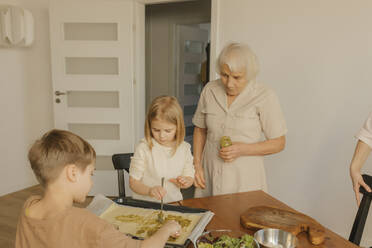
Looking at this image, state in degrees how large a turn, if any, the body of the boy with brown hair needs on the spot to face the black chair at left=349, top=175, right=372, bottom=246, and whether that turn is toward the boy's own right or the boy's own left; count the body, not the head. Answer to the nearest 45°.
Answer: approximately 45° to the boy's own right

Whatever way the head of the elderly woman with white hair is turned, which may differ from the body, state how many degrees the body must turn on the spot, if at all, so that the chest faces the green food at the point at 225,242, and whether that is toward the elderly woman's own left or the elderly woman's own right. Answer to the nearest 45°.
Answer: approximately 45° to the elderly woman's own left

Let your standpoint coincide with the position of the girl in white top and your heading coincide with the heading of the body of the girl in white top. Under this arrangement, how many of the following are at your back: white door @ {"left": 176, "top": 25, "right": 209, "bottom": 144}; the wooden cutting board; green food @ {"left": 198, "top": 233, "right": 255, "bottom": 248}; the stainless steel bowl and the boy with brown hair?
1

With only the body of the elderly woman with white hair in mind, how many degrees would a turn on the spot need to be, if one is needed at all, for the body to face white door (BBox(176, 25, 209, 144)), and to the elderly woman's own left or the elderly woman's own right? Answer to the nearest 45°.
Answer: approximately 135° to the elderly woman's own right

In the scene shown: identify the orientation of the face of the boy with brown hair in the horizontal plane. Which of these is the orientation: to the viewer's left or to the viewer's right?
to the viewer's right

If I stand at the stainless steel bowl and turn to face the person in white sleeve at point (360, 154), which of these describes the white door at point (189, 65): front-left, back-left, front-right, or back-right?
front-left

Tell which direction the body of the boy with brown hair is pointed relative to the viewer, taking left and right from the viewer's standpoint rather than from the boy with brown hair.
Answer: facing away from the viewer and to the right of the viewer

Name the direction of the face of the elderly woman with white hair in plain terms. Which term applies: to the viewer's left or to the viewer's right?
to the viewer's left

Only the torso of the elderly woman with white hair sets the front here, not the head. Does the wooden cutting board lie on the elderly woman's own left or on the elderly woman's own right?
on the elderly woman's own left

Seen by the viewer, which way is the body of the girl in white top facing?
toward the camera

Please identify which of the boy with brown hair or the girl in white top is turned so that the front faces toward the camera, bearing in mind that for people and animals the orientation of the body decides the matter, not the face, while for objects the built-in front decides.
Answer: the girl in white top

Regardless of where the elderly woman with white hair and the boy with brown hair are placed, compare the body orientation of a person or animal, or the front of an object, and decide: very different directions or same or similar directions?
very different directions

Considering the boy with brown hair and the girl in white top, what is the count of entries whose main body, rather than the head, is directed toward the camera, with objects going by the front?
1

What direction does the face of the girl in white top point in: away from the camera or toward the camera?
toward the camera

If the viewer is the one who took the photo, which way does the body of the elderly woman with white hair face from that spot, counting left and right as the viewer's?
facing the viewer and to the left of the viewer
